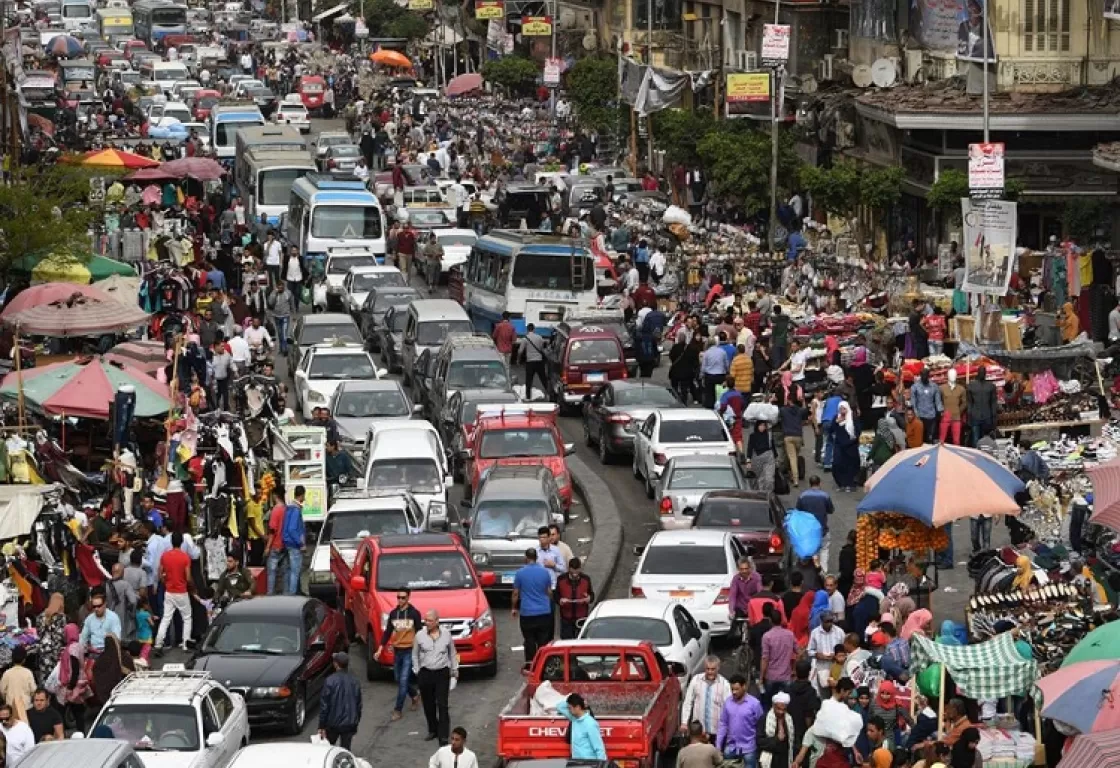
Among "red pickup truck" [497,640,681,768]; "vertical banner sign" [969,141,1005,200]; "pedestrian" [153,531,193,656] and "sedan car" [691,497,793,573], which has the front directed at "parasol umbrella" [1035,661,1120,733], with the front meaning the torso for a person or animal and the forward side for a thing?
the vertical banner sign

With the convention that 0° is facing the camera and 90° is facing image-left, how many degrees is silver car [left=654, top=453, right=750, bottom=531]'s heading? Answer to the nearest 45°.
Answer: approximately 180°

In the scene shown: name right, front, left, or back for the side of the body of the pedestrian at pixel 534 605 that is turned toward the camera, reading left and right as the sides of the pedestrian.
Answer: back

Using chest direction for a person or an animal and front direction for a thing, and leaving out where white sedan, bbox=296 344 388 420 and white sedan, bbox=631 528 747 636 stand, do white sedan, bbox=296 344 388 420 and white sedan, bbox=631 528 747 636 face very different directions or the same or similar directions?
very different directions

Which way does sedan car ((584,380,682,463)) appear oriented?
away from the camera

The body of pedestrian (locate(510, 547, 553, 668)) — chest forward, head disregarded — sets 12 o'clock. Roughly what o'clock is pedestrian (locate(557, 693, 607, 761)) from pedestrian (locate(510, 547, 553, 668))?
pedestrian (locate(557, 693, 607, 761)) is roughly at 6 o'clock from pedestrian (locate(510, 547, 553, 668)).

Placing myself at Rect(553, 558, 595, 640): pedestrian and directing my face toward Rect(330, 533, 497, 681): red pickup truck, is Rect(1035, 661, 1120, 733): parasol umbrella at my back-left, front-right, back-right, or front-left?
back-left

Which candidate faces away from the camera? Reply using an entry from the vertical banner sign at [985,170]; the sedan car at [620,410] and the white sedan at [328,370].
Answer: the sedan car

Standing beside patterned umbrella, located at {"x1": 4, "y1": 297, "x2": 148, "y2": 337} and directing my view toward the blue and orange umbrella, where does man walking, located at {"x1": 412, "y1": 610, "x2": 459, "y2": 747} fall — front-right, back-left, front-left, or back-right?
front-right

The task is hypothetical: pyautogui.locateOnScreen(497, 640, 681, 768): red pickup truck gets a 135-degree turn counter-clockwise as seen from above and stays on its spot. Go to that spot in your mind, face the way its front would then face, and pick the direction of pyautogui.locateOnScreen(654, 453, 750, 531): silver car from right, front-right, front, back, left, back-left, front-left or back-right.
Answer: back-right

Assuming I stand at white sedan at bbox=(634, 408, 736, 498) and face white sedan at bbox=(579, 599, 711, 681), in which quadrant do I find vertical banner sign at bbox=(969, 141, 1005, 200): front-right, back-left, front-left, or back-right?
back-left

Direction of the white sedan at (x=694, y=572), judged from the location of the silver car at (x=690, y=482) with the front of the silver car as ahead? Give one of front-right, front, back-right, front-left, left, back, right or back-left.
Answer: back

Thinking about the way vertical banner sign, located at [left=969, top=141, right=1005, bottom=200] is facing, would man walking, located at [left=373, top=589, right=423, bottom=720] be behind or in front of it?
in front

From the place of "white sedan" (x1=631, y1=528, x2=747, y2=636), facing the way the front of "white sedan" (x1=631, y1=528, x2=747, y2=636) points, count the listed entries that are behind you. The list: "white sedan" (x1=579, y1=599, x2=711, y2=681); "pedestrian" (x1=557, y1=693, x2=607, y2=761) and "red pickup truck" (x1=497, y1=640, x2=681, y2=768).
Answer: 3

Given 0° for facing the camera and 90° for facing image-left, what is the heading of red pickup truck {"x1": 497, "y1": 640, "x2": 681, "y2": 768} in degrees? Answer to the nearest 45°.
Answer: approximately 180°

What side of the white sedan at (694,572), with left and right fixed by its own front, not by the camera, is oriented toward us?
back

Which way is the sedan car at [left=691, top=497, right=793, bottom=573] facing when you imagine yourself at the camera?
facing away from the viewer

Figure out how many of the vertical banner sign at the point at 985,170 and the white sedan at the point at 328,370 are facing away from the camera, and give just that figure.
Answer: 0
